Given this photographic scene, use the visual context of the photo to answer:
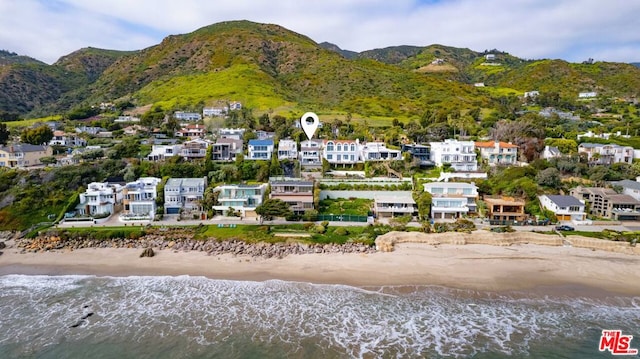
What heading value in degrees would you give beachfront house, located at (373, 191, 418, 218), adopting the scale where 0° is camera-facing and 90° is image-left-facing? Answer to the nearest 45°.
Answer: approximately 0°

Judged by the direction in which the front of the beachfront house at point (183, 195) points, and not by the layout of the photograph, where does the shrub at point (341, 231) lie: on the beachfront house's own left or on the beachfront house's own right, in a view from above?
on the beachfront house's own left

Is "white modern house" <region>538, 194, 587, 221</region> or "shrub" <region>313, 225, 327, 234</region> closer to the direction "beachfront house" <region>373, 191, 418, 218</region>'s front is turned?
the shrub

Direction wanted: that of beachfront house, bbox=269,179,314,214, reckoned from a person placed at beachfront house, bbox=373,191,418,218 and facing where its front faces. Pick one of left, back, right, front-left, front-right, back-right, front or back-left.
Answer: right

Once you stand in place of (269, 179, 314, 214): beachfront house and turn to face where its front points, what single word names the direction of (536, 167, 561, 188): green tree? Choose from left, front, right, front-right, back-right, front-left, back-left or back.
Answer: left

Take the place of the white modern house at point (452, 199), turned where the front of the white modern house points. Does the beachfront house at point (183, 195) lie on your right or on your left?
on your right

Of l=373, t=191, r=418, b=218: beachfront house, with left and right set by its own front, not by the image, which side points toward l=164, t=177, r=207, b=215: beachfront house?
right

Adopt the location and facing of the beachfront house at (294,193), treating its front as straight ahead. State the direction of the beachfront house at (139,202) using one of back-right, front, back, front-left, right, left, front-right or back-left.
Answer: right
